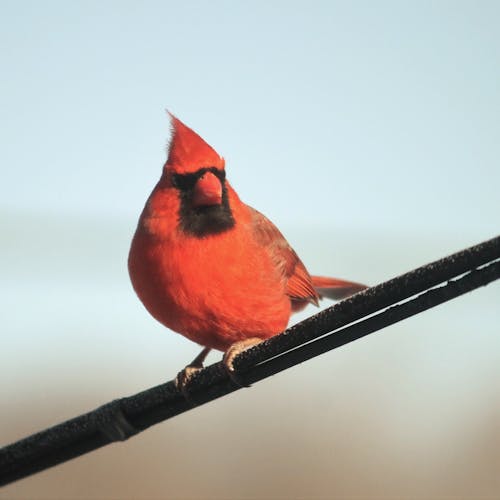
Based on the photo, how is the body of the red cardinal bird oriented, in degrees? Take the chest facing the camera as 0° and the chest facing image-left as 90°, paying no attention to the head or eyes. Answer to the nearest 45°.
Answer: approximately 45°
